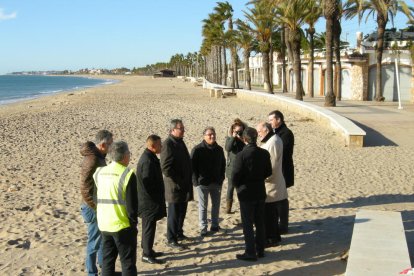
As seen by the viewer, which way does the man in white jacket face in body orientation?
to the viewer's left

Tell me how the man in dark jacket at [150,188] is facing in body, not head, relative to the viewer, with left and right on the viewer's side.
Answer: facing to the right of the viewer

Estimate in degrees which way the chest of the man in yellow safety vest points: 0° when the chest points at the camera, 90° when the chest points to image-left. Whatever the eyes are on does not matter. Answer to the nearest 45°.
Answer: approximately 225°

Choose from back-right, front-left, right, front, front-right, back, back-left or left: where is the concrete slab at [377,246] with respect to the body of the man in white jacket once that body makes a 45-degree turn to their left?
left

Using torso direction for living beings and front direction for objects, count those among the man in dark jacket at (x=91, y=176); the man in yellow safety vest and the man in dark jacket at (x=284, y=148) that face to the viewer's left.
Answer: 1

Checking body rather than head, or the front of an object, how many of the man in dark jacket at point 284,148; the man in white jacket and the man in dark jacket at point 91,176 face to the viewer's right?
1

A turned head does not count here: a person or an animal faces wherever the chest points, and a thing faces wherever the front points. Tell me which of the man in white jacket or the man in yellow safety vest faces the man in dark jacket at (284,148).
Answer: the man in yellow safety vest

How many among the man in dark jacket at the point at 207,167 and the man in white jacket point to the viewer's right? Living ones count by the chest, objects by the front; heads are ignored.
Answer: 0

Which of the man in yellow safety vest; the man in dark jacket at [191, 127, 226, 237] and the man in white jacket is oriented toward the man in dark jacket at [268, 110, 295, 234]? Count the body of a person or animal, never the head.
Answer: the man in yellow safety vest

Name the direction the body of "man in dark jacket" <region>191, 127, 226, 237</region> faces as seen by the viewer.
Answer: toward the camera

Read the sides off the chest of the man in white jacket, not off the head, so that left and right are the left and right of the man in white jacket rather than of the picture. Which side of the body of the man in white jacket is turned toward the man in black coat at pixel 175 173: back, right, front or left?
front

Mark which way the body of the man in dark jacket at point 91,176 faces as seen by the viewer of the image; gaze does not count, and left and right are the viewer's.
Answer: facing to the right of the viewer

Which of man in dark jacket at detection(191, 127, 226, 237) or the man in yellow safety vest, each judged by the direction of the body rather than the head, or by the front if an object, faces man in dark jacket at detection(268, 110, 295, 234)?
the man in yellow safety vest

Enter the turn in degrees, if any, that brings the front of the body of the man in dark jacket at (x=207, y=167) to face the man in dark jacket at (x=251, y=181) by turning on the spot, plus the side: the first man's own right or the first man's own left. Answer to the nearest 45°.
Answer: approximately 45° to the first man's own left

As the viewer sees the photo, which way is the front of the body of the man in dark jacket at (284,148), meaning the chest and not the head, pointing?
to the viewer's left

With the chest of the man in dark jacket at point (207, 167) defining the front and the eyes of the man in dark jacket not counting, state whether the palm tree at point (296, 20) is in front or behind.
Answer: behind

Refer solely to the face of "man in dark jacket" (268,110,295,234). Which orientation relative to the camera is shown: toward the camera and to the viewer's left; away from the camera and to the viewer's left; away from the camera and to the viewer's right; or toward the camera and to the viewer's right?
toward the camera and to the viewer's left

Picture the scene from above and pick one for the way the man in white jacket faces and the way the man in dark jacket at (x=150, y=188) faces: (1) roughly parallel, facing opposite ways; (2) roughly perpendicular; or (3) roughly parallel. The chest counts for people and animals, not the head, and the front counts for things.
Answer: roughly parallel, facing opposite ways
